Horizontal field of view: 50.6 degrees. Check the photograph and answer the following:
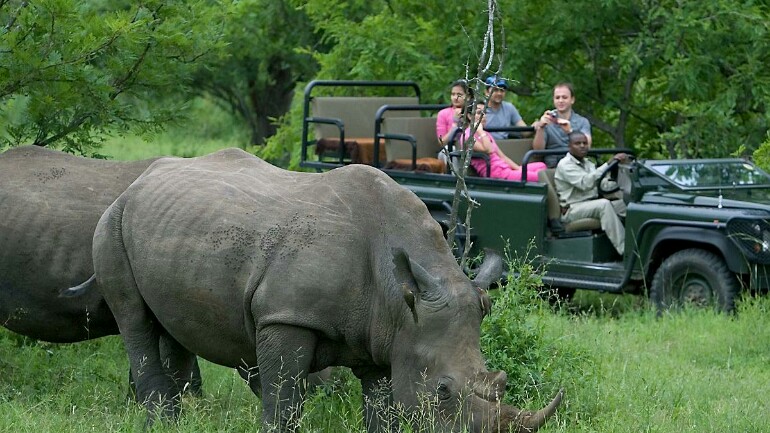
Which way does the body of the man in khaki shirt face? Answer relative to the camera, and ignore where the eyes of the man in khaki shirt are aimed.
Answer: to the viewer's right

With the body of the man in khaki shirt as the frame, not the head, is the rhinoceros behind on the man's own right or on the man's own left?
on the man's own right

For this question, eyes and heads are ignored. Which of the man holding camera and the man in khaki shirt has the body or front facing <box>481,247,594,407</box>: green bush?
the man holding camera

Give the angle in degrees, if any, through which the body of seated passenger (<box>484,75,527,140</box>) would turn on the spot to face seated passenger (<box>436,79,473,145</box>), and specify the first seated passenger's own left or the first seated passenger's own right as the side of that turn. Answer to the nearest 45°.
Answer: approximately 90° to the first seated passenger's own right

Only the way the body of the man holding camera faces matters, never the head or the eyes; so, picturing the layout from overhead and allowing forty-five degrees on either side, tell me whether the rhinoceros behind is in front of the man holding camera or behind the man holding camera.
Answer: in front

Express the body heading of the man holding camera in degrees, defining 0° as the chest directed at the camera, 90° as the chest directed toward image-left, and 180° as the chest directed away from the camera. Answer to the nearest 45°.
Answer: approximately 0°

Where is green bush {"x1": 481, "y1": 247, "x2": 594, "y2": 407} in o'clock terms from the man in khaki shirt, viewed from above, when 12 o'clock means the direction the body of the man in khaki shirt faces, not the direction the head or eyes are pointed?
The green bush is roughly at 3 o'clock from the man in khaki shirt.

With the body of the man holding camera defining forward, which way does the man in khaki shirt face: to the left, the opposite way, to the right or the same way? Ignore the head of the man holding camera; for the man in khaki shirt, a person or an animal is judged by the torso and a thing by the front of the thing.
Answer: to the left

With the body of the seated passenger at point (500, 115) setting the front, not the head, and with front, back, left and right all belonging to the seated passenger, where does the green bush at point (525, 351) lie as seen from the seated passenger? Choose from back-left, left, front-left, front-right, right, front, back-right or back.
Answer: front-right

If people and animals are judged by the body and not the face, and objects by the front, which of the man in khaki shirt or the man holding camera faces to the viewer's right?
the man in khaki shirt
